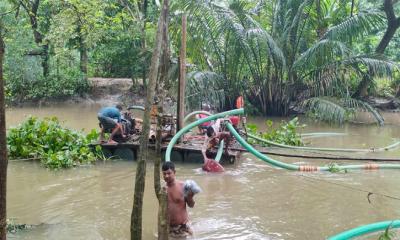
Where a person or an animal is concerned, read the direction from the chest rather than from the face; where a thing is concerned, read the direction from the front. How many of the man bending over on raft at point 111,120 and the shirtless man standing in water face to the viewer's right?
1

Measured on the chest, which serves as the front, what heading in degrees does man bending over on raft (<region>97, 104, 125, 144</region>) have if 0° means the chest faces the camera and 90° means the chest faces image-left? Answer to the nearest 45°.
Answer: approximately 270°

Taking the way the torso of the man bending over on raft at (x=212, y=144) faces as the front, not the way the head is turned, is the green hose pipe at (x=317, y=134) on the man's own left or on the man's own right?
on the man's own left

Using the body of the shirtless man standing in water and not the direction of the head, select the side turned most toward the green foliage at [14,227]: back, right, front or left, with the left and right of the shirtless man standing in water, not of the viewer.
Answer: right

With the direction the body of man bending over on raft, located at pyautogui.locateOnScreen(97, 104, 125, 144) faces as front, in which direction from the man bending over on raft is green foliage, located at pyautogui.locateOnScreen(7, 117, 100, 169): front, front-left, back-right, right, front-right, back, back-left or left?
back

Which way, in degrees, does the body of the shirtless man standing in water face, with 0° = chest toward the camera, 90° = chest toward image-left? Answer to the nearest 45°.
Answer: approximately 45°
